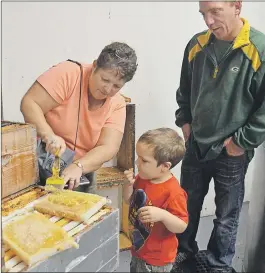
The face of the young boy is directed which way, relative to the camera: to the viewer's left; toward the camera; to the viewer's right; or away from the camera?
to the viewer's left

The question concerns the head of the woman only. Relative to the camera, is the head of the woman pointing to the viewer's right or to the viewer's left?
to the viewer's left

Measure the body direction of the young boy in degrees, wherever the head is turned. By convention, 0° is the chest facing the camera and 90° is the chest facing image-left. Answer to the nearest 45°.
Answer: approximately 45°
